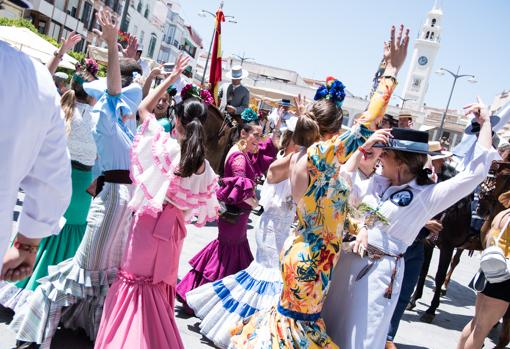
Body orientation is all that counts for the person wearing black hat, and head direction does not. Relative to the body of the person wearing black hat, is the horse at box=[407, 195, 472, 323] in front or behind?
behind

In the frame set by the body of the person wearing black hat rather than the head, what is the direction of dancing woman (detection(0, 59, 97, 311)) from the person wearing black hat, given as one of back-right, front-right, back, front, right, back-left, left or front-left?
front-right

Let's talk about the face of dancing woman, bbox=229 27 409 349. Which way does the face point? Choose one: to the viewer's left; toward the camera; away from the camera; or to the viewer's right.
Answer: away from the camera

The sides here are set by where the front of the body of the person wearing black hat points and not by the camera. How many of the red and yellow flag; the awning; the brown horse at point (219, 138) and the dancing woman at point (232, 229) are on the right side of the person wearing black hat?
4

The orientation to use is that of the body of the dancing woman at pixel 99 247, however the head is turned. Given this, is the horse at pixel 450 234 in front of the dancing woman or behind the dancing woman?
in front

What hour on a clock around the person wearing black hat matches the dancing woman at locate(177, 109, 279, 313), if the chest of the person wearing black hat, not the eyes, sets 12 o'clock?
The dancing woman is roughly at 3 o'clock from the person wearing black hat.

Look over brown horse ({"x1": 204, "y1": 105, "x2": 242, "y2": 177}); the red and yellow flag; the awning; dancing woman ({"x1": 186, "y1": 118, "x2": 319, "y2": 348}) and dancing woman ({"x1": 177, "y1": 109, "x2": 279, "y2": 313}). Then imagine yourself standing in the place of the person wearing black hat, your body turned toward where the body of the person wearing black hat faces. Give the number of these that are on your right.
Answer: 5

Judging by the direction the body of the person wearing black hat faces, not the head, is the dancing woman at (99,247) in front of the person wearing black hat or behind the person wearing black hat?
in front
